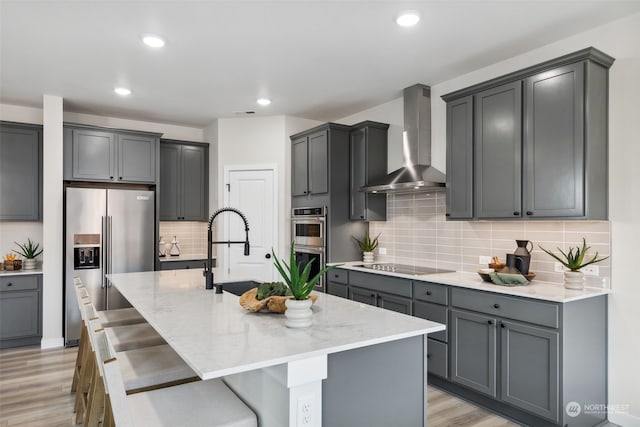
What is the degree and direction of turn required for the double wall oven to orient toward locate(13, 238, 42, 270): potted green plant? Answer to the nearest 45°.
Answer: approximately 45° to its right

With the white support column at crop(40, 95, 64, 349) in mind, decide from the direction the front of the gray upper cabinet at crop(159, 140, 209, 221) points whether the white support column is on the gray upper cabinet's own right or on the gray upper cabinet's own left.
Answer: on the gray upper cabinet's own right

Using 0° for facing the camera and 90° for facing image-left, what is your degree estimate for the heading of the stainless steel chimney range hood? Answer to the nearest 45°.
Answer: approximately 45°

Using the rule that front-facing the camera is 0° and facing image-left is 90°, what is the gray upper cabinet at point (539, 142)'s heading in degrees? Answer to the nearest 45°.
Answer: approximately 45°

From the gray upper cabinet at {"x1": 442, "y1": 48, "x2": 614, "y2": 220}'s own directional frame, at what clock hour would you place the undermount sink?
The undermount sink is roughly at 1 o'clock from the gray upper cabinet.

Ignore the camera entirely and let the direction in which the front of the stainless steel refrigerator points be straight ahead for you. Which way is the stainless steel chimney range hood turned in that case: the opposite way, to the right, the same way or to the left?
to the right
